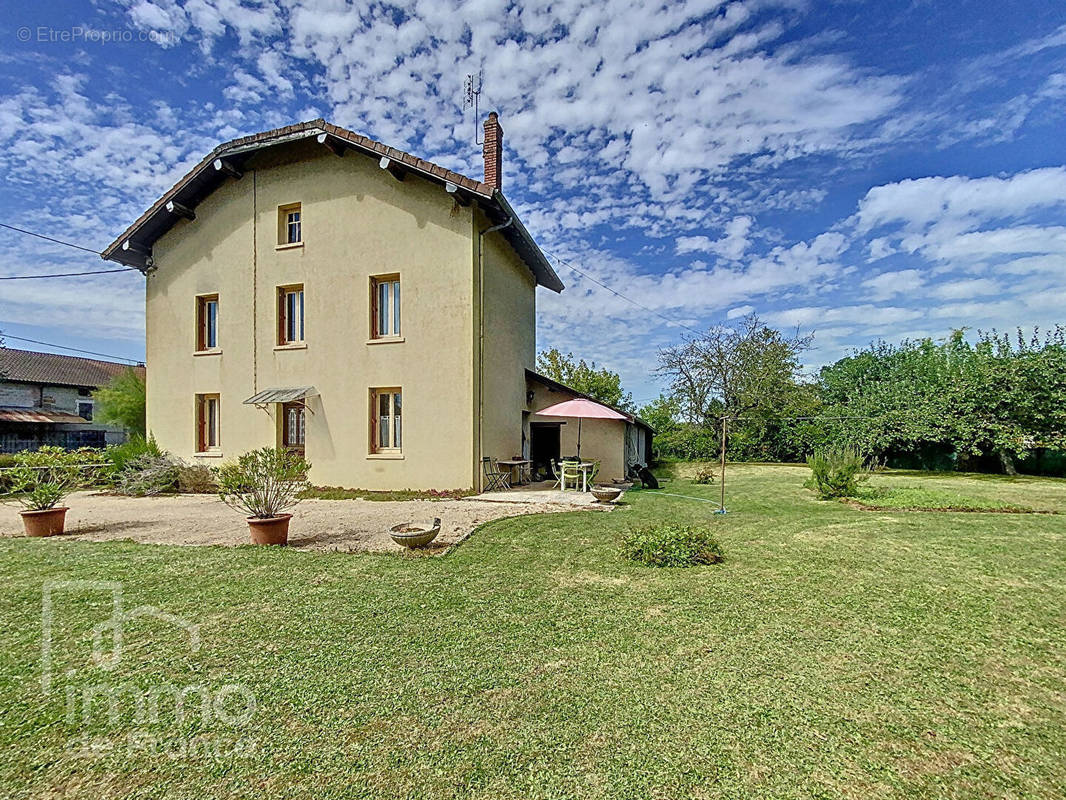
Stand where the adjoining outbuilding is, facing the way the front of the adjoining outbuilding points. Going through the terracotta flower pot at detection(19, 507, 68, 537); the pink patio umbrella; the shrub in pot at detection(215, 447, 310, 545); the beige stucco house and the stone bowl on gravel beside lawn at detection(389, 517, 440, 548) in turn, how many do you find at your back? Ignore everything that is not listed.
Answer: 0

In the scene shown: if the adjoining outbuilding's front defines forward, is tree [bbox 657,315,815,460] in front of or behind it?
behind

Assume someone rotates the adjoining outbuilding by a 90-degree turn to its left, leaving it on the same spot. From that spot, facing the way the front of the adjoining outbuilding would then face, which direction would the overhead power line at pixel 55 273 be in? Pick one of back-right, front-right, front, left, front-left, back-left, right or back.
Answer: back

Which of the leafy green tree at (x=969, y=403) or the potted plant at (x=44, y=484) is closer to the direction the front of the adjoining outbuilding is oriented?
the potted plant

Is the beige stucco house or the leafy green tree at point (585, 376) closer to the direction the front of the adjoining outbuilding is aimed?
the beige stucco house

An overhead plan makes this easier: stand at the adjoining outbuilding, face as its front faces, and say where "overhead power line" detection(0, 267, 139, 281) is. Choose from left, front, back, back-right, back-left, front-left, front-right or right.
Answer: right

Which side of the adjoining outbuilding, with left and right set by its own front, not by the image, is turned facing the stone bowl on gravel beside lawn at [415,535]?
front

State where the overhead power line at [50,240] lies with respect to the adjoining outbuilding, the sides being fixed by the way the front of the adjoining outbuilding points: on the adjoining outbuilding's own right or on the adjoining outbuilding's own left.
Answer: on the adjoining outbuilding's own right

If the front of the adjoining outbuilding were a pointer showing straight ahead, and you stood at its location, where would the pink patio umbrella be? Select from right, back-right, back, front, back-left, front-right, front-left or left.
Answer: front

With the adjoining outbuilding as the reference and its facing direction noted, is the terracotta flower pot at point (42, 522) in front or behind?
in front

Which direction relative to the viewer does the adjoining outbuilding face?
toward the camera

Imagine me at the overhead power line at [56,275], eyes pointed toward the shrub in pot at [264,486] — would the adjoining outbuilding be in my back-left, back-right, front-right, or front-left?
front-left
